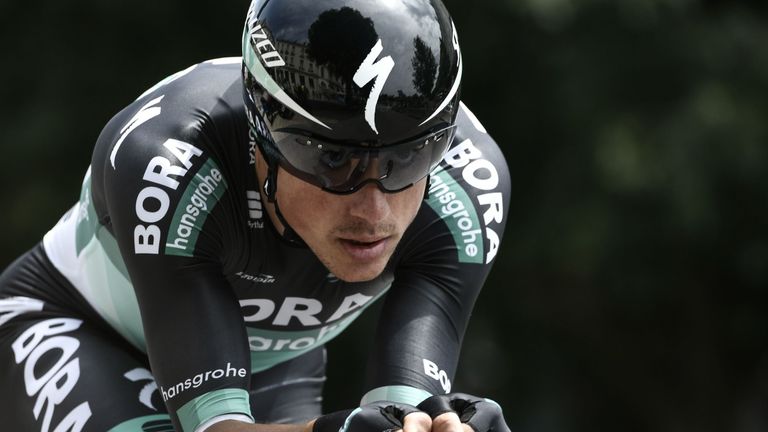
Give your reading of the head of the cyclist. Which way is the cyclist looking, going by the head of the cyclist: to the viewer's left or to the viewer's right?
to the viewer's right

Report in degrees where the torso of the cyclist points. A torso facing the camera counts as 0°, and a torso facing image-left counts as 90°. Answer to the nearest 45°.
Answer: approximately 315°
